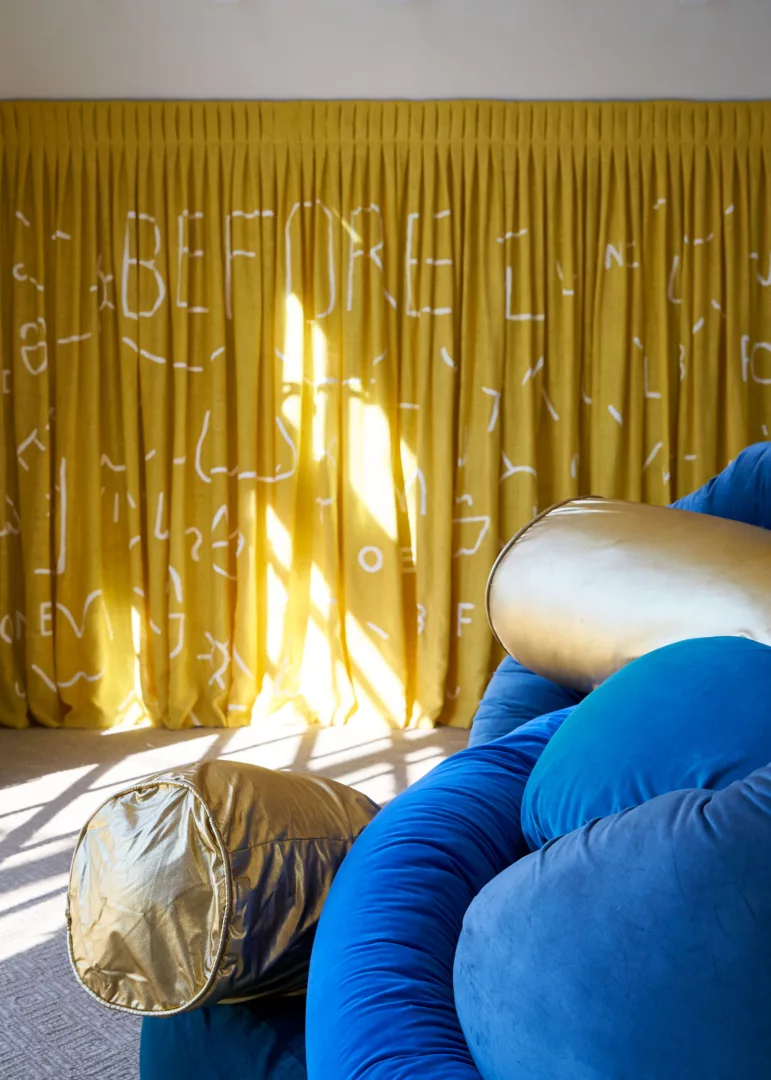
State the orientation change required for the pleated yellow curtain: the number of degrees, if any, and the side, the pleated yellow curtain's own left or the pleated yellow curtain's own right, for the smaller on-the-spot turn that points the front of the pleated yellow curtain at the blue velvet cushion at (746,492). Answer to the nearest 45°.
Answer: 0° — it already faces it

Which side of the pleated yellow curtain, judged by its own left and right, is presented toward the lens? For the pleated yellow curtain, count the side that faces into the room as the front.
front

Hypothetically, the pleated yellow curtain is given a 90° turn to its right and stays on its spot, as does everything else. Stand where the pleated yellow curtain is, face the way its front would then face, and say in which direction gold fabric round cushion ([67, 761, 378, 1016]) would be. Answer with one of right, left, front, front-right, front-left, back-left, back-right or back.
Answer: left

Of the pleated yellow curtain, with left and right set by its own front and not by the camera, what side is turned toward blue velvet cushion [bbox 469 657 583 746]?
front

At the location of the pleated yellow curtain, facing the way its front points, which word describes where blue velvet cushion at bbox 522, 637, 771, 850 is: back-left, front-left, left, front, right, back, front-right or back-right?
front

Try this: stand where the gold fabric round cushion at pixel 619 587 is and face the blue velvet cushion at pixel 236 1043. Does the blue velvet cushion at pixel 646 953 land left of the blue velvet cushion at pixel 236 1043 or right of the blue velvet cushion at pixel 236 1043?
left

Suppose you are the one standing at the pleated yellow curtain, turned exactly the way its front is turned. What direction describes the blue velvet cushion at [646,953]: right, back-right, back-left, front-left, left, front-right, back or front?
front

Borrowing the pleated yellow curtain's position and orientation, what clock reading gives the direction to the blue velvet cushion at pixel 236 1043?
The blue velvet cushion is roughly at 12 o'clock from the pleated yellow curtain.

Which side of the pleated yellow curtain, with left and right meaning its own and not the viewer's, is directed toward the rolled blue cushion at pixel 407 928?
front

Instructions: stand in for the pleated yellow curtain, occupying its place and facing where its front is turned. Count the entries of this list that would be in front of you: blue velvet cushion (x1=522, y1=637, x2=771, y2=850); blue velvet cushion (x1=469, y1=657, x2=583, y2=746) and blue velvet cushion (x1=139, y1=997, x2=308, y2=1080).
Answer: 3
